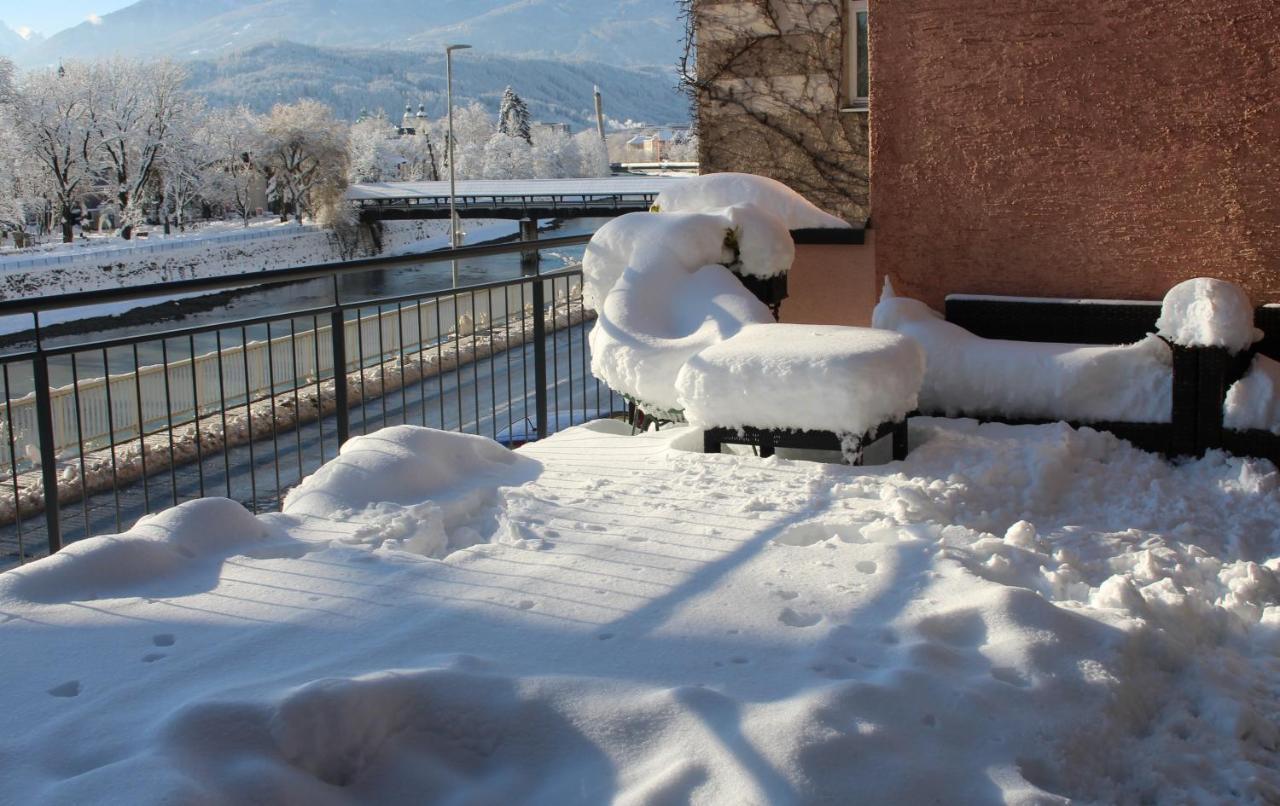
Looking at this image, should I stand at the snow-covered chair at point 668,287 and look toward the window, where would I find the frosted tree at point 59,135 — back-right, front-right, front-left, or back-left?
front-left

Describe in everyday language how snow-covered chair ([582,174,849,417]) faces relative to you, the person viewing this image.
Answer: facing the viewer and to the right of the viewer

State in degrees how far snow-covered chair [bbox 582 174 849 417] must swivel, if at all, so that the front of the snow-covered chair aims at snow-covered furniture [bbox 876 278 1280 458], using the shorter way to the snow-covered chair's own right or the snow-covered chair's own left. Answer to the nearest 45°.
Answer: approximately 45° to the snow-covered chair's own left

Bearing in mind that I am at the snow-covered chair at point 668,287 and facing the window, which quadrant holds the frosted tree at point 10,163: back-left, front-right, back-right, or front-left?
front-left

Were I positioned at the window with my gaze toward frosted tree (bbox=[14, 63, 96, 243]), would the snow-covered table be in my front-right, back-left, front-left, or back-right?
back-left

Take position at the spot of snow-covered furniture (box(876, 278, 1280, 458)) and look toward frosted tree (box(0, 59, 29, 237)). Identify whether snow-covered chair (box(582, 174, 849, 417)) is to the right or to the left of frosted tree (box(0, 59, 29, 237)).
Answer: left

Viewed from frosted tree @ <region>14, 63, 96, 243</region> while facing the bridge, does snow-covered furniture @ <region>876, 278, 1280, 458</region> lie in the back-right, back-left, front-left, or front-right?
front-right

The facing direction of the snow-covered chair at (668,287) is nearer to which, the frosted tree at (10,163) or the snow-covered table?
the snow-covered table

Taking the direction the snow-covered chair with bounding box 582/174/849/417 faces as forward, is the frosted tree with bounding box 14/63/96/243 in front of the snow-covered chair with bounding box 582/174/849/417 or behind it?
behind

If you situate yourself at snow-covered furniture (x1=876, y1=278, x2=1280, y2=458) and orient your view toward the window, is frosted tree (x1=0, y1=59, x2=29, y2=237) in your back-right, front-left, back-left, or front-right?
front-left

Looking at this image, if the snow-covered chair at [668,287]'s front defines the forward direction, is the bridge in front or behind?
behind
